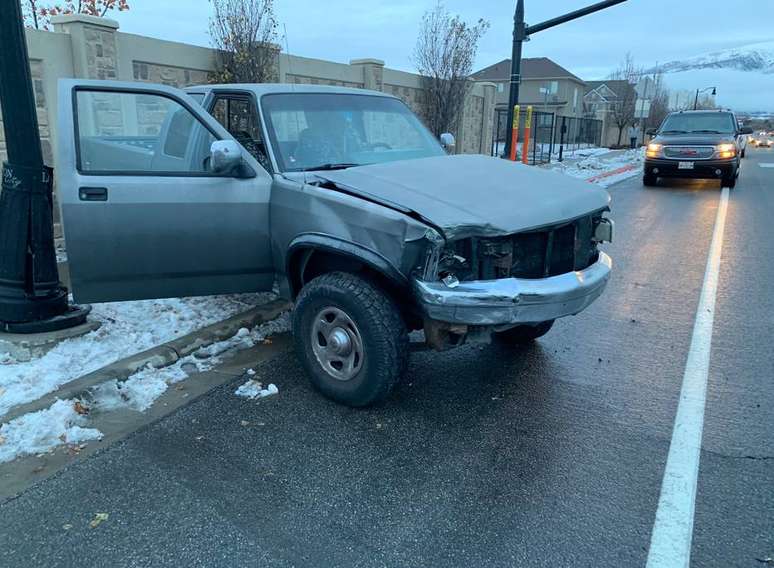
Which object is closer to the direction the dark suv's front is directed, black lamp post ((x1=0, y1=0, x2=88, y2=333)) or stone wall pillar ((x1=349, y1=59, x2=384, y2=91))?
the black lamp post

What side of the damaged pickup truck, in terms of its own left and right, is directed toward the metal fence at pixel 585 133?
left

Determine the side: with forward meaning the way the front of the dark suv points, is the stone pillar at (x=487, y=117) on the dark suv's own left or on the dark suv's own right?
on the dark suv's own right

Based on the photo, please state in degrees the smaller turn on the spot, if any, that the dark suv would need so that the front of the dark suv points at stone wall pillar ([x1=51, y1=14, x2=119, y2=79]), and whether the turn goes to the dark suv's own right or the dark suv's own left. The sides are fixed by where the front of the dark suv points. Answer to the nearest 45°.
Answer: approximately 45° to the dark suv's own right

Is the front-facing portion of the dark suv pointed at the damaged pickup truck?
yes

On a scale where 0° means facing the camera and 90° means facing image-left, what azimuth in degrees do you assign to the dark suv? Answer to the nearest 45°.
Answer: approximately 0°

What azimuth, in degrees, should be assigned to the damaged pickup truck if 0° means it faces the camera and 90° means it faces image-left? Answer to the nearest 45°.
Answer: approximately 315°

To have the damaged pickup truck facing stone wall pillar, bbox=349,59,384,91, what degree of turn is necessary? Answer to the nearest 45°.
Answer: approximately 135° to its left

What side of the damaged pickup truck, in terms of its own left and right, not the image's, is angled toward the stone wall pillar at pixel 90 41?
back

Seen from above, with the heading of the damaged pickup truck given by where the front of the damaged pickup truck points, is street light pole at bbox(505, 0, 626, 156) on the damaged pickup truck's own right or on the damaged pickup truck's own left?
on the damaged pickup truck's own left

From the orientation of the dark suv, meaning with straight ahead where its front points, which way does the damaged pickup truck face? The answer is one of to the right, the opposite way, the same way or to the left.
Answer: to the left
